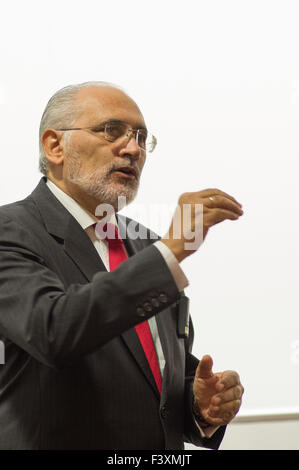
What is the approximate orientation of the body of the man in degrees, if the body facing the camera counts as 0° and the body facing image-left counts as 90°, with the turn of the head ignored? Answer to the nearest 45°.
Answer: approximately 315°
